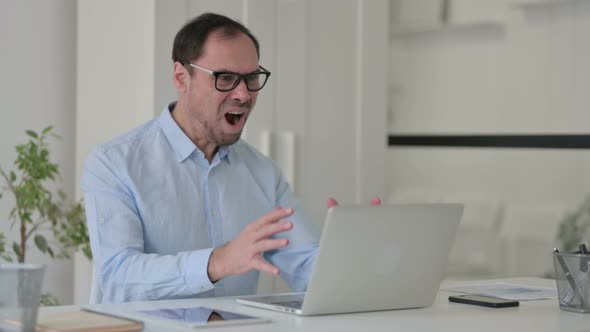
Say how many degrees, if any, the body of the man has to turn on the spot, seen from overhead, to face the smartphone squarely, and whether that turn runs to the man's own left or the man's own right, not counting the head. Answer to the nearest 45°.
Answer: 0° — they already face it

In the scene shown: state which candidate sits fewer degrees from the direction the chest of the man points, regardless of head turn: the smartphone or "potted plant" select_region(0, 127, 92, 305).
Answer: the smartphone

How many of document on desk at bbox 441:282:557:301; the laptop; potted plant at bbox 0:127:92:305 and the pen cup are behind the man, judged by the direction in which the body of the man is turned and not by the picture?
1

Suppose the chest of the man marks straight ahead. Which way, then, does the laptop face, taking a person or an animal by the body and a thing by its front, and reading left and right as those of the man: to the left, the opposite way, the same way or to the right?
the opposite way

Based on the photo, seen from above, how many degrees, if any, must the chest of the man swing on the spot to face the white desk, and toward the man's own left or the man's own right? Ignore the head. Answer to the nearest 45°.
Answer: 0° — they already face it

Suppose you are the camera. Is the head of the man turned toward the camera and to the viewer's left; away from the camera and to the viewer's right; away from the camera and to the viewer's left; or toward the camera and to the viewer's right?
toward the camera and to the viewer's right

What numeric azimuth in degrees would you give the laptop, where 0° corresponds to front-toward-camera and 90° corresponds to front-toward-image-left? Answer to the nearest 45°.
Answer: approximately 135°

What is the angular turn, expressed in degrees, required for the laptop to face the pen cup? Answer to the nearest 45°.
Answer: approximately 135° to its right

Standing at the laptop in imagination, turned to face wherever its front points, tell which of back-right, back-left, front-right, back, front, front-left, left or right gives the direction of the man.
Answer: front

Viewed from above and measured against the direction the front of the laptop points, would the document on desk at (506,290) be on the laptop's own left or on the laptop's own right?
on the laptop's own right

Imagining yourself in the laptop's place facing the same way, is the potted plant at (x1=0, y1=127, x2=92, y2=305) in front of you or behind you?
in front

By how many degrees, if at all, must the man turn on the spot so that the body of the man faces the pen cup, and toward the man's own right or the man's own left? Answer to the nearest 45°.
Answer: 0° — they already face it

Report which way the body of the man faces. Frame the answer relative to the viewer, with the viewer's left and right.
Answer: facing the viewer and to the right of the viewer
